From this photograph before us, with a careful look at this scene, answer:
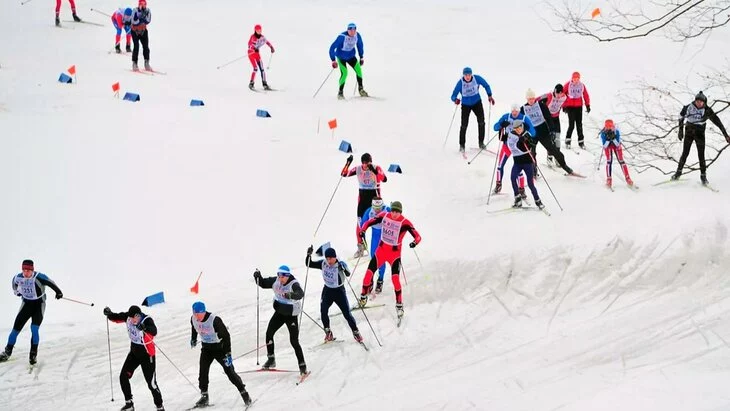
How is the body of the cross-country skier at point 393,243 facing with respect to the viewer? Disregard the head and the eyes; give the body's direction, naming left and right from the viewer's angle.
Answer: facing the viewer

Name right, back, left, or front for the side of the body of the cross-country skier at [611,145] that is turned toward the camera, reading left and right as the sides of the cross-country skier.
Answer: front

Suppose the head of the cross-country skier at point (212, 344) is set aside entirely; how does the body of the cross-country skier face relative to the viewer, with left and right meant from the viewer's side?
facing the viewer and to the left of the viewer

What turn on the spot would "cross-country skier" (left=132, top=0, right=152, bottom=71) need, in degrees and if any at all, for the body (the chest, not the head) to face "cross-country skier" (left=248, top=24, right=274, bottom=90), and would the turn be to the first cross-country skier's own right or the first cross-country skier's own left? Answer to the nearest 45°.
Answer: approximately 45° to the first cross-country skier's own left

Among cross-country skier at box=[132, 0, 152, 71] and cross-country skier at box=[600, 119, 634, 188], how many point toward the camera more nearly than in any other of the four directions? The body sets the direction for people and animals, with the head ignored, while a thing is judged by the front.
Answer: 2

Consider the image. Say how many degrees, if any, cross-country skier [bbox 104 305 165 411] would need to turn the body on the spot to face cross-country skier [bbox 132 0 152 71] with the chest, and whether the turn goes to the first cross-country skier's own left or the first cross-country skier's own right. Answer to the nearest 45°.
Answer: approximately 135° to the first cross-country skier's own right

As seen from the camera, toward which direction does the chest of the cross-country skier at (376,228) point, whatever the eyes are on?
toward the camera

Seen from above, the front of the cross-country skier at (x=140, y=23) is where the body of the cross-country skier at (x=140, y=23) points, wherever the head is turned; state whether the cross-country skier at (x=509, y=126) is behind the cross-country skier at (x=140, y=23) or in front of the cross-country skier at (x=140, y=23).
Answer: in front

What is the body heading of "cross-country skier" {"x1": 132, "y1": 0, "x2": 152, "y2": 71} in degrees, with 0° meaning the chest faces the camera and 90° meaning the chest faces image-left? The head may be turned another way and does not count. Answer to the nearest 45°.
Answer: approximately 0°

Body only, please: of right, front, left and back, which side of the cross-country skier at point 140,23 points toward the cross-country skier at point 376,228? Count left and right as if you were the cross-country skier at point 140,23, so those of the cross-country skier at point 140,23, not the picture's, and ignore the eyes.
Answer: front

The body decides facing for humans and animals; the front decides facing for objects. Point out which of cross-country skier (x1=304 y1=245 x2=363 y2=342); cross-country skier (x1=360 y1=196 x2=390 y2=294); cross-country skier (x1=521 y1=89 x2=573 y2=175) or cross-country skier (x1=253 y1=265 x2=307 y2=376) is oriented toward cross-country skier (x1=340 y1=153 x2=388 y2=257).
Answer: cross-country skier (x1=521 y1=89 x2=573 y2=175)
